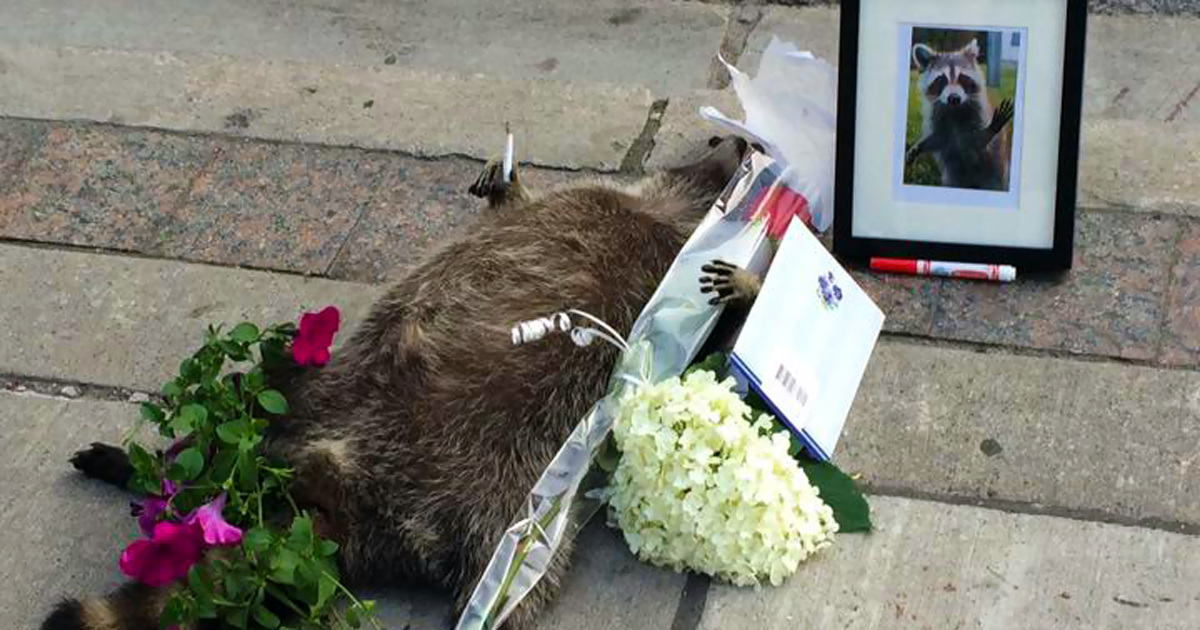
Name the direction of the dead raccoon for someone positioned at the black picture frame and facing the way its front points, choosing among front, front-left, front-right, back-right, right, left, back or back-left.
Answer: front-right

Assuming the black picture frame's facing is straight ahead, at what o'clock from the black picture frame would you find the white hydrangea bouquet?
The white hydrangea bouquet is roughly at 1 o'clock from the black picture frame.

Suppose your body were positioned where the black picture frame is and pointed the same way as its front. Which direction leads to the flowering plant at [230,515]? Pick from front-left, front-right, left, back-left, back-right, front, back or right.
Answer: front-right

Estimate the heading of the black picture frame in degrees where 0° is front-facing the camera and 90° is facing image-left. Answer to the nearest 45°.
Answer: approximately 0°

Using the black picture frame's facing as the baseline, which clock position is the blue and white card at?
The blue and white card is roughly at 1 o'clock from the black picture frame.
